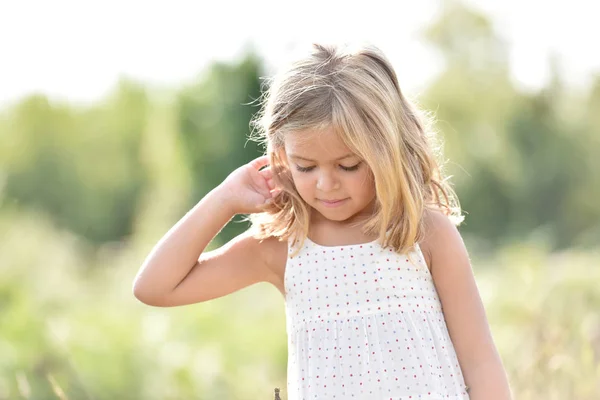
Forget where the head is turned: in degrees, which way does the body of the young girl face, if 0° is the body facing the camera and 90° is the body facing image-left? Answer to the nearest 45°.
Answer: approximately 0°
